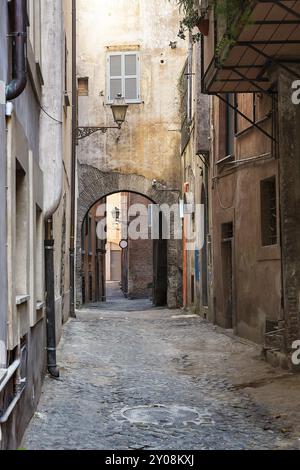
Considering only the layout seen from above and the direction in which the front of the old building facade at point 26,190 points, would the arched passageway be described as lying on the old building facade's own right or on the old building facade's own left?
on the old building facade's own left

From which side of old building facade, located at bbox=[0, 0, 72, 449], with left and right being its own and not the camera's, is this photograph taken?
right
